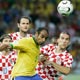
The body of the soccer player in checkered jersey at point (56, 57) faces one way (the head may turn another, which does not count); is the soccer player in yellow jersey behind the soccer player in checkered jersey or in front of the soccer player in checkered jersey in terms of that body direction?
in front

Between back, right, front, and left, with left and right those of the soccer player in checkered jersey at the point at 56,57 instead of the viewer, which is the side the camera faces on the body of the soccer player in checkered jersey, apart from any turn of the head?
front

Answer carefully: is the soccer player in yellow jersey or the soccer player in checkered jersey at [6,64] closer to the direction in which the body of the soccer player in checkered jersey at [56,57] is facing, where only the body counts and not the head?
the soccer player in yellow jersey

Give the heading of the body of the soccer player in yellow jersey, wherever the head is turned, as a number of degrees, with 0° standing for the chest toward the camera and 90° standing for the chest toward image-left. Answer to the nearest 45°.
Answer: approximately 315°

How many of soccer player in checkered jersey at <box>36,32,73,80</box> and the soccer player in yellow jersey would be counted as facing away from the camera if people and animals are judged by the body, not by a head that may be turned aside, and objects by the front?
0

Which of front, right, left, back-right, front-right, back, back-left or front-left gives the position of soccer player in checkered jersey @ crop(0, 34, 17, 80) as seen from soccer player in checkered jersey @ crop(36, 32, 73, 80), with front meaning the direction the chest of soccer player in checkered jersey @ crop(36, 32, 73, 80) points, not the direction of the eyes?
right
